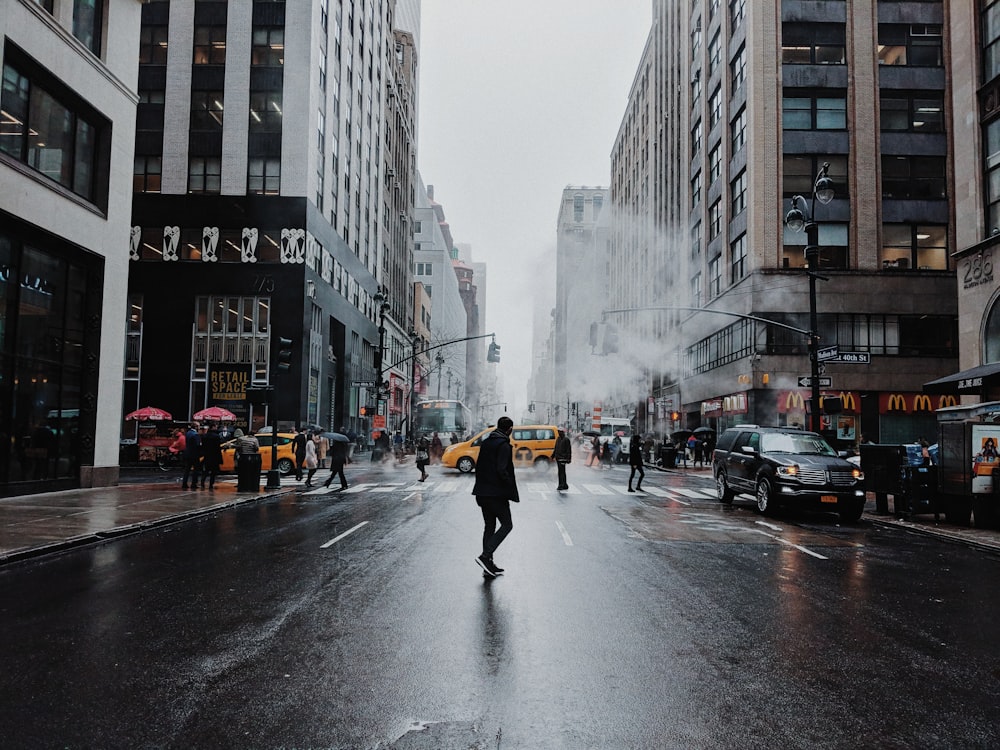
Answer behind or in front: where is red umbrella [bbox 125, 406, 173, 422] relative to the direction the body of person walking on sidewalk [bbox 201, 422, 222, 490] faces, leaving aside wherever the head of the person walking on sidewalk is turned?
in front

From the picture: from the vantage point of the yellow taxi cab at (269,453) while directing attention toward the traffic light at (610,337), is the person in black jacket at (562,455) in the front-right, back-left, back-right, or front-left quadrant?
front-right

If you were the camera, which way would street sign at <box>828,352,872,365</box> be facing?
facing the viewer

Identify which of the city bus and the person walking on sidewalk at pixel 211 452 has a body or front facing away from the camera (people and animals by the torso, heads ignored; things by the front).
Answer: the person walking on sidewalk

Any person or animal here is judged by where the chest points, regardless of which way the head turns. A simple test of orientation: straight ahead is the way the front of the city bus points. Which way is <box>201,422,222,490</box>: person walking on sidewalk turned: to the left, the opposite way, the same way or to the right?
the opposite way

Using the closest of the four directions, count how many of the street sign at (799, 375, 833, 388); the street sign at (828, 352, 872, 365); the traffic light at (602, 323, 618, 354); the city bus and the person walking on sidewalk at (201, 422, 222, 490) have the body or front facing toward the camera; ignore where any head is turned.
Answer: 3

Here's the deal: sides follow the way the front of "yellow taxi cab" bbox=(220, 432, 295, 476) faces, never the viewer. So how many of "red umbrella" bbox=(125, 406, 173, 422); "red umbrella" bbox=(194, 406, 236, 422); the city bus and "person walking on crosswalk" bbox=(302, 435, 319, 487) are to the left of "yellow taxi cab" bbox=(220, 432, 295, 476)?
1

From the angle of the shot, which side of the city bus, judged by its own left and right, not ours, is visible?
front

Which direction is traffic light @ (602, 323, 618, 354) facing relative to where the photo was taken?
away from the camera

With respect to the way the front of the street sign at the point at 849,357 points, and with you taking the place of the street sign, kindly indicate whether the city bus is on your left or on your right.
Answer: on your right

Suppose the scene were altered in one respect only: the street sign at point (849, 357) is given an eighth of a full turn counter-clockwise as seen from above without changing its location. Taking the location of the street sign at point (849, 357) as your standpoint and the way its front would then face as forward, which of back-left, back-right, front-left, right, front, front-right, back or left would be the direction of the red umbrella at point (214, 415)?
back-right
